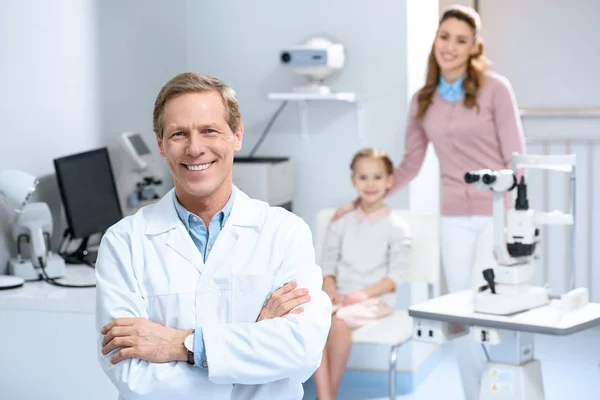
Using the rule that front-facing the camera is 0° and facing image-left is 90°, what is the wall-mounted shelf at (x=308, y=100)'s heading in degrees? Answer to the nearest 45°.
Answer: approximately 45°

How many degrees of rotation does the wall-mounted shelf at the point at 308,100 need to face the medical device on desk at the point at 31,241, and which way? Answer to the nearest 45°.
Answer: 0° — it already faces it

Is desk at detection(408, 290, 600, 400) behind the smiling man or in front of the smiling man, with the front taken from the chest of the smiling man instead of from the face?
behind

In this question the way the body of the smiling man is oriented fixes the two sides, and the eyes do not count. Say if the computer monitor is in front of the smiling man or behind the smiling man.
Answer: behind
